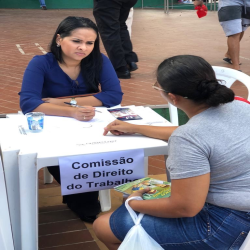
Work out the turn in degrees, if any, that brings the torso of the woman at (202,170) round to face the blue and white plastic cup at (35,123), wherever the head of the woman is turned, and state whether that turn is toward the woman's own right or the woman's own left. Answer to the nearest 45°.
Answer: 0° — they already face it

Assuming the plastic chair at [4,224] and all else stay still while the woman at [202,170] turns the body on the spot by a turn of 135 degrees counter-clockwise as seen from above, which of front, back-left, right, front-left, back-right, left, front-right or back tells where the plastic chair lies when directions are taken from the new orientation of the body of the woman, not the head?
right

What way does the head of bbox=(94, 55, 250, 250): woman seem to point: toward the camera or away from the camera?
away from the camera

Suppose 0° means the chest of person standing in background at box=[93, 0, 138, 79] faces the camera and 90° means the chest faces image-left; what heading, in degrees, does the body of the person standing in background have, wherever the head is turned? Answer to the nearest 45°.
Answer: approximately 315°

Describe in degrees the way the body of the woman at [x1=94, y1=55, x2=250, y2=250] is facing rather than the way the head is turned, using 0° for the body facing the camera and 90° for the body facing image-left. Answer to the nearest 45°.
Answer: approximately 135°

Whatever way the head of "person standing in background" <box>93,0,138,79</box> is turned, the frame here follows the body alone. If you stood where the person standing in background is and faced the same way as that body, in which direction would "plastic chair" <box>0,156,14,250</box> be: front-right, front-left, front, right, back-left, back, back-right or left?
front-right

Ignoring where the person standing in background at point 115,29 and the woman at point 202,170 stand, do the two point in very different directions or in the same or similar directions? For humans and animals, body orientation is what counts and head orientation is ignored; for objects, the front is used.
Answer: very different directions

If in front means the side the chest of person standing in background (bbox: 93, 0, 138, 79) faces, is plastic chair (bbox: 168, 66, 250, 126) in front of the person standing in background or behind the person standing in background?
in front

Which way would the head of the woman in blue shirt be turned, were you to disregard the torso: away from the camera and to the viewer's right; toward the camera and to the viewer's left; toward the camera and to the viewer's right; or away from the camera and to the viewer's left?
toward the camera and to the viewer's right

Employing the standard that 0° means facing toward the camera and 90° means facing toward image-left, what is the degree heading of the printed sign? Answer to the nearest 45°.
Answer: approximately 0°

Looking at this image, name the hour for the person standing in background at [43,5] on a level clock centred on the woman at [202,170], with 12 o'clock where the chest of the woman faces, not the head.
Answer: The person standing in background is roughly at 1 o'clock from the woman.

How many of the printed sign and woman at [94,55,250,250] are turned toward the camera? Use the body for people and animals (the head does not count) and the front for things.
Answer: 1

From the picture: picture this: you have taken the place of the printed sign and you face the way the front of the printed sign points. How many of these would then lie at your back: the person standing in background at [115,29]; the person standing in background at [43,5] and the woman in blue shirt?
3
